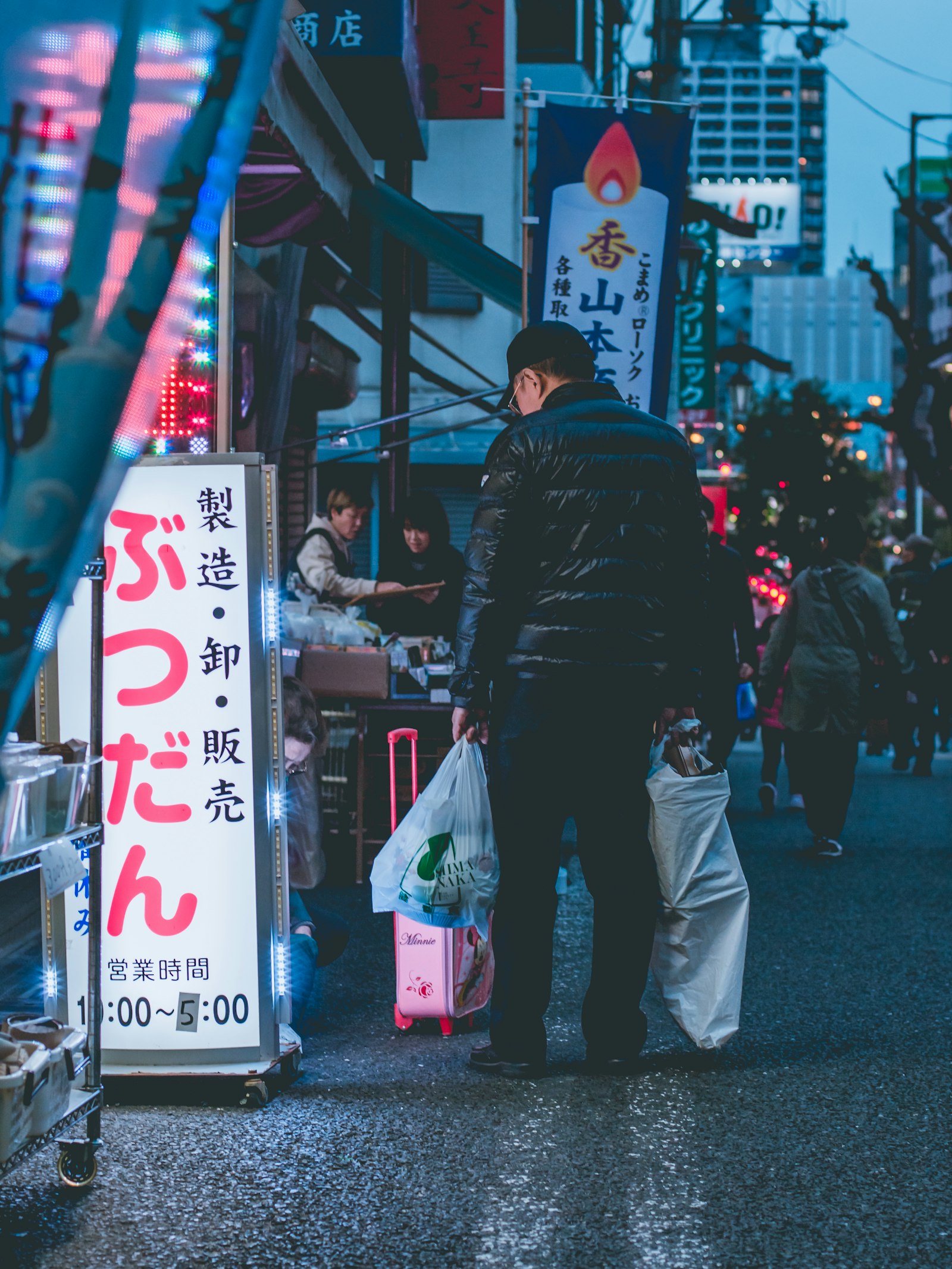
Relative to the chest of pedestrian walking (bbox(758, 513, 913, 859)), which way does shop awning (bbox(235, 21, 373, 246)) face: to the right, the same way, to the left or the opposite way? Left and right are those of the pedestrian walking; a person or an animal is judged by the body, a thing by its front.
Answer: to the right

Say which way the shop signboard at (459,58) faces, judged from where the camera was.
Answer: facing the viewer

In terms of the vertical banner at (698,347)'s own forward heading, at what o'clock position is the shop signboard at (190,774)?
The shop signboard is roughly at 12 o'clock from the vertical banner.

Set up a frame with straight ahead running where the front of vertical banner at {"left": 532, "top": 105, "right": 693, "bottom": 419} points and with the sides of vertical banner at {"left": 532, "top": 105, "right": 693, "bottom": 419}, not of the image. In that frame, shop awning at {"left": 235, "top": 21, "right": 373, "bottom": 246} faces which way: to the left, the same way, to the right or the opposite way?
to the left

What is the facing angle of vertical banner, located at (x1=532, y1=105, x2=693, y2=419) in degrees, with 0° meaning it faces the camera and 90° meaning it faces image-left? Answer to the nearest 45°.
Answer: approximately 0°

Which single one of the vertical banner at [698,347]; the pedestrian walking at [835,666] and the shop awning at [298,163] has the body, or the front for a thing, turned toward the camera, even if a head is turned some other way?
the vertical banner

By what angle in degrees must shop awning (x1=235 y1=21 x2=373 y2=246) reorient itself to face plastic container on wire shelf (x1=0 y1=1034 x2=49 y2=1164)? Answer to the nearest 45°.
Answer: approximately 90° to its right

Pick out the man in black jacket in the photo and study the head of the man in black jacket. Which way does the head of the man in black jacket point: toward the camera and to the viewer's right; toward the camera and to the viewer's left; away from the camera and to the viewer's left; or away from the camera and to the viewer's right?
away from the camera and to the viewer's left

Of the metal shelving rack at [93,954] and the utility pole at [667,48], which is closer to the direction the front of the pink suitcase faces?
the metal shelving rack

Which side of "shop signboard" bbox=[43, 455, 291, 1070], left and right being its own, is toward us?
front

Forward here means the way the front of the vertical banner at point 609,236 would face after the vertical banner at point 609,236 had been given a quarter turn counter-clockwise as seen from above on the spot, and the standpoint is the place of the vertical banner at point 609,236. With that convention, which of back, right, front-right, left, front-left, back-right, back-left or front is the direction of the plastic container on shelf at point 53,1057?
right

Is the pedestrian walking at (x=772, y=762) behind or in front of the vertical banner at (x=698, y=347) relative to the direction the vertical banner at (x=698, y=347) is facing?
in front

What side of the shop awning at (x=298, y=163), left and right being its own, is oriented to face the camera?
right
